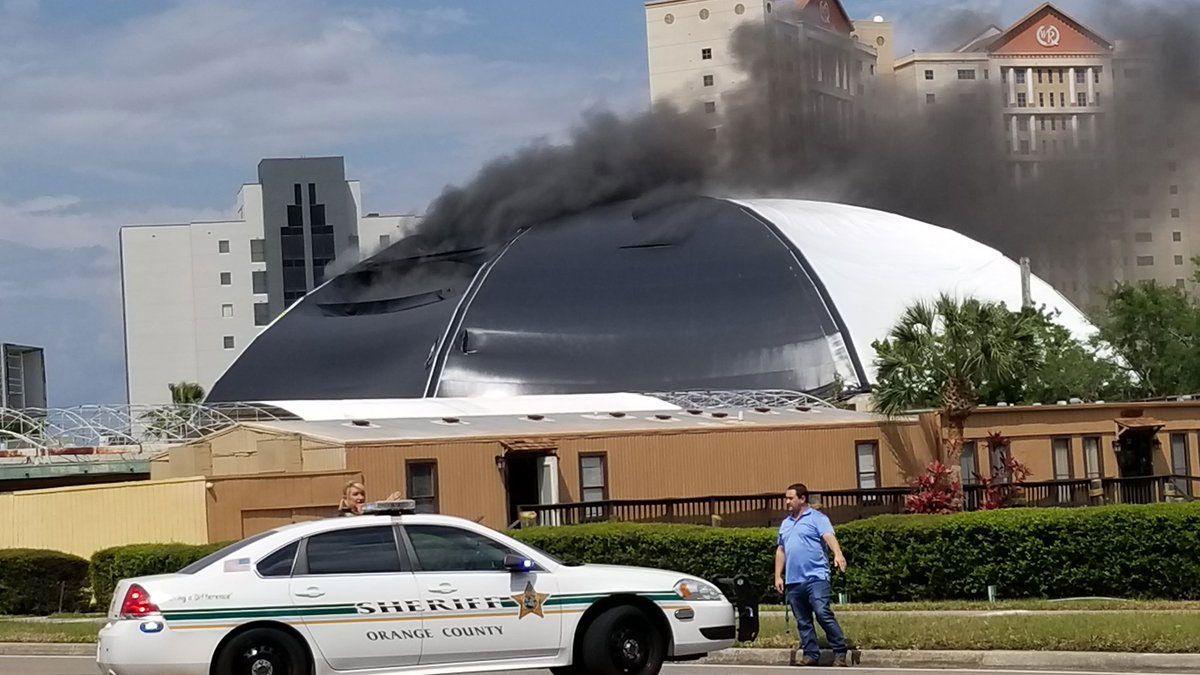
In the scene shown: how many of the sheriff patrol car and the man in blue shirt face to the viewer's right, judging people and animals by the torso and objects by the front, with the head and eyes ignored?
1

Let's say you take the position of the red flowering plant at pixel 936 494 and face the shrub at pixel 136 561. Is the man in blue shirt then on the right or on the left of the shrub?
left

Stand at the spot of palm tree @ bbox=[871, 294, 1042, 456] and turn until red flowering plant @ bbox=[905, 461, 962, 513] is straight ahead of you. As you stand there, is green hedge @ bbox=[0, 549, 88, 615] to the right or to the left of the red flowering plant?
right

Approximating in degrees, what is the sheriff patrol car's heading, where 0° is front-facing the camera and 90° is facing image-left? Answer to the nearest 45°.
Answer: approximately 270°

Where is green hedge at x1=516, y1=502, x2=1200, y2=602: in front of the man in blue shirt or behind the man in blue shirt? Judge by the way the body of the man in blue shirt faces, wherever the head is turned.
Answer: behind

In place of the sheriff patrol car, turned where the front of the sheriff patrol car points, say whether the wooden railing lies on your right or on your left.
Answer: on your left

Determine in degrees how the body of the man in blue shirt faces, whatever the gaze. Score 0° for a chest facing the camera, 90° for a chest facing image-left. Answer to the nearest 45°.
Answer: approximately 45°

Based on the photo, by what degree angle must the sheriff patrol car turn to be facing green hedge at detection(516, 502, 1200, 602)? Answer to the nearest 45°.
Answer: approximately 45° to its left

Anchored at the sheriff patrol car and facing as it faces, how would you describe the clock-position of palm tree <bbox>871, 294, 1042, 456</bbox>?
The palm tree is roughly at 10 o'clock from the sheriff patrol car.

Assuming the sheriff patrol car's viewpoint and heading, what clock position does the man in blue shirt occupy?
The man in blue shirt is roughly at 11 o'clock from the sheriff patrol car.

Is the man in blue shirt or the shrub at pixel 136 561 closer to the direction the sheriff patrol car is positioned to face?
the man in blue shirt

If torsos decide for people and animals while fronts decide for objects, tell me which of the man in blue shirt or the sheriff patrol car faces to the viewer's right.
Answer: the sheriff patrol car
